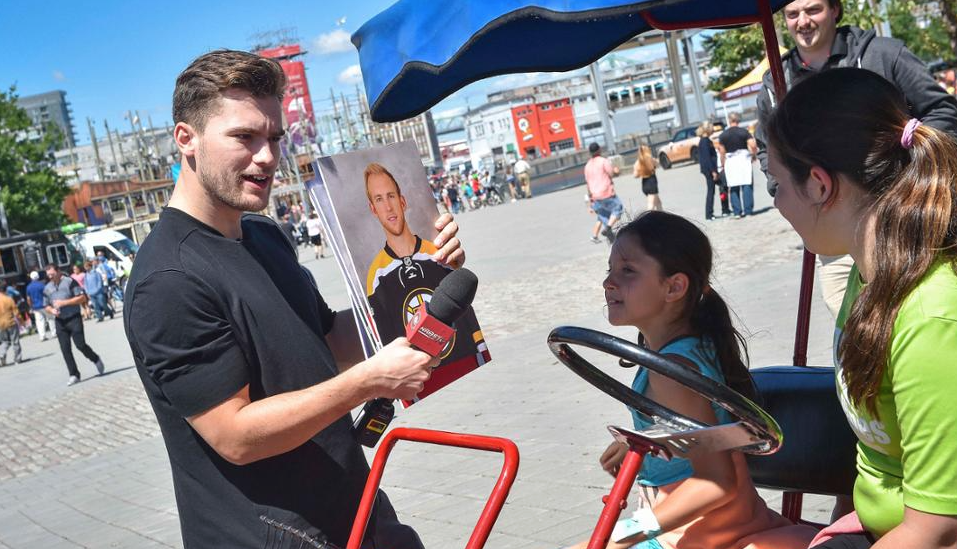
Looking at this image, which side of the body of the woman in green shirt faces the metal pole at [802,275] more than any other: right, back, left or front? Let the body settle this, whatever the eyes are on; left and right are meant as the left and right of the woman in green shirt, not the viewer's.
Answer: right

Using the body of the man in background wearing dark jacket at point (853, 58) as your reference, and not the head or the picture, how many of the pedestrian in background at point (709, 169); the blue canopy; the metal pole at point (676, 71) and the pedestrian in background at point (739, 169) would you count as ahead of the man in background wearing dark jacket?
1

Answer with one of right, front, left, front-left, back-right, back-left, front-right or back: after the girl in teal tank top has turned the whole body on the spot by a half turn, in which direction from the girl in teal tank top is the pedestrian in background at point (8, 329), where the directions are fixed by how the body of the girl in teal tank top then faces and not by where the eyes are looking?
back-left

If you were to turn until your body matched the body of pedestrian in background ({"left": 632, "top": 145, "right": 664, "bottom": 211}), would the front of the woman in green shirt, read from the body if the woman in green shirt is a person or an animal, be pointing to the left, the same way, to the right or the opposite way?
to the left

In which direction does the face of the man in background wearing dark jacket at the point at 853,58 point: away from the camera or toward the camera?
toward the camera

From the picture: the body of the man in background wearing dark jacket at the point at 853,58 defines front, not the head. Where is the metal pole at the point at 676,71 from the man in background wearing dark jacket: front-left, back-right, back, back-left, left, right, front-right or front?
back-right

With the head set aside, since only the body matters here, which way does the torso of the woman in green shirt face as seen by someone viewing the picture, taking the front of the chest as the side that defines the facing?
to the viewer's left

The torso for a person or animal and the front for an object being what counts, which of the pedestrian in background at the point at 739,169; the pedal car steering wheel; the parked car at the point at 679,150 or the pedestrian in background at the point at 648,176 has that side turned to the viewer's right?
the pedal car steering wheel

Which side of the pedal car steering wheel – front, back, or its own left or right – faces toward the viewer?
right

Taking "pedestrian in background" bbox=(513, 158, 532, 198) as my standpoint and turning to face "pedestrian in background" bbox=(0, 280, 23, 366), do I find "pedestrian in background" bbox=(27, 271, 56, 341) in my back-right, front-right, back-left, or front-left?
front-right

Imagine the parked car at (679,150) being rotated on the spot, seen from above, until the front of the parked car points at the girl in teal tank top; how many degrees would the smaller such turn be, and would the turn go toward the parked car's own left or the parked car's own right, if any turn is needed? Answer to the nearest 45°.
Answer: approximately 45° to the parked car's own left

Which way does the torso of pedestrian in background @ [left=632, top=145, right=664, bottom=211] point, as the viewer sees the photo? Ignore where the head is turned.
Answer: away from the camera

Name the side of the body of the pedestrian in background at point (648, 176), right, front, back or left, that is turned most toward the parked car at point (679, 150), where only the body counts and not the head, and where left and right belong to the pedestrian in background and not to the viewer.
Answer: front

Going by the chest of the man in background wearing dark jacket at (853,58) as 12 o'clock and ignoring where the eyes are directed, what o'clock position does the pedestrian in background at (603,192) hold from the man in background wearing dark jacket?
The pedestrian in background is roughly at 4 o'clock from the man in background wearing dark jacket.
